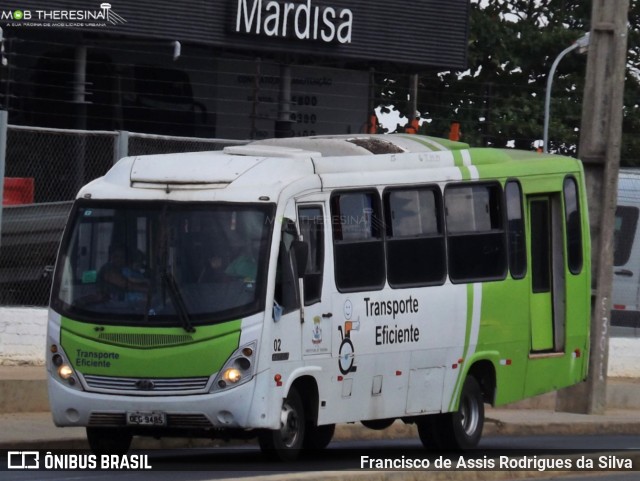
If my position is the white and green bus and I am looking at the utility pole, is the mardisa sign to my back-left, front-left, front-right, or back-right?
front-left

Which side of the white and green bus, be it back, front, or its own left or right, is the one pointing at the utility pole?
back

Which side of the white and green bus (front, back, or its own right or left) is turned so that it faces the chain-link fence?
right

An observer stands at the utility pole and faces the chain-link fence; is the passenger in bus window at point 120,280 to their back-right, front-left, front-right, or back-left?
front-left

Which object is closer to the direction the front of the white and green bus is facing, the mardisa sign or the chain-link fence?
the chain-link fence

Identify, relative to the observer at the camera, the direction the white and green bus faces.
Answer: facing the viewer and to the left of the viewer

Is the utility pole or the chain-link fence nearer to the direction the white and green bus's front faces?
the chain-link fence

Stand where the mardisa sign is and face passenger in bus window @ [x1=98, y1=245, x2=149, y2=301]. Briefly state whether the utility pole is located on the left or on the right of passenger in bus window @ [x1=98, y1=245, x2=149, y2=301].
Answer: left

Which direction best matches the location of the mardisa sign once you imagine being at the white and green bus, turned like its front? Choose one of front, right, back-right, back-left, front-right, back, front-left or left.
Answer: back-right
